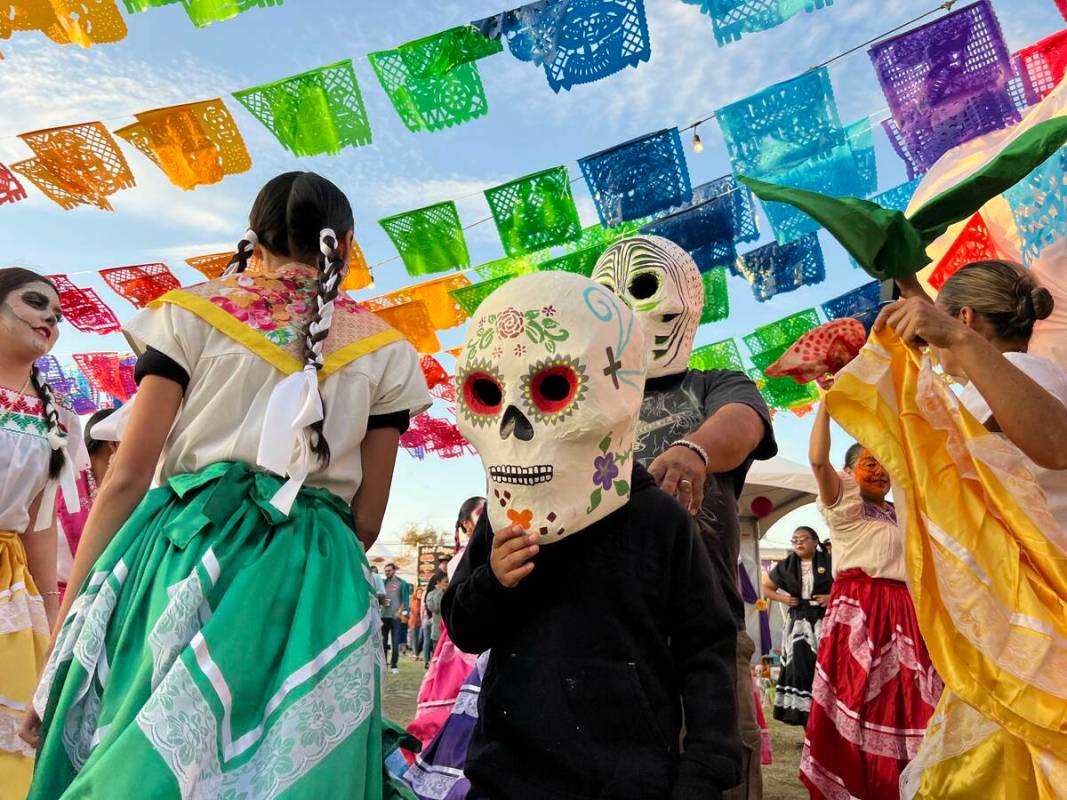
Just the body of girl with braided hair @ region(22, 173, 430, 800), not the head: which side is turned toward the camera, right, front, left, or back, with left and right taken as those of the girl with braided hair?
back

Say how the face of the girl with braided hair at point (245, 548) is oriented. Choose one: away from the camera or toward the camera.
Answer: away from the camera

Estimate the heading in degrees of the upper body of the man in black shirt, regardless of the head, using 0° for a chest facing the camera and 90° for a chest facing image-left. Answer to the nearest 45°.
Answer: approximately 0°

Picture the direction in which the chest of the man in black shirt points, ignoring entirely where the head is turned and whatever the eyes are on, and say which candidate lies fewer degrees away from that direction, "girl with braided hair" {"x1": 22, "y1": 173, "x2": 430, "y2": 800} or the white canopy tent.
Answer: the girl with braided hair

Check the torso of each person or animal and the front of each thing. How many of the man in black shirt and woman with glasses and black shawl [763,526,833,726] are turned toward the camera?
2

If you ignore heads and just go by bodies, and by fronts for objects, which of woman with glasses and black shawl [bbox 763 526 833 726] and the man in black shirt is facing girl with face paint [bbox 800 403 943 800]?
woman with glasses and black shawl [bbox 763 526 833 726]

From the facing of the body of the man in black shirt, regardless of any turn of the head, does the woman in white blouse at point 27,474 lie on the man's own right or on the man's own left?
on the man's own right

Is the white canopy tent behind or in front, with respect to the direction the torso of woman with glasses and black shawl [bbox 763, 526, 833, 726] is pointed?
behind

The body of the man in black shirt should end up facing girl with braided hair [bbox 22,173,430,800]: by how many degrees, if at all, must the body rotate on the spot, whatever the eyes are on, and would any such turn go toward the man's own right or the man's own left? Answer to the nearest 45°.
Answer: approximately 45° to the man's own right
